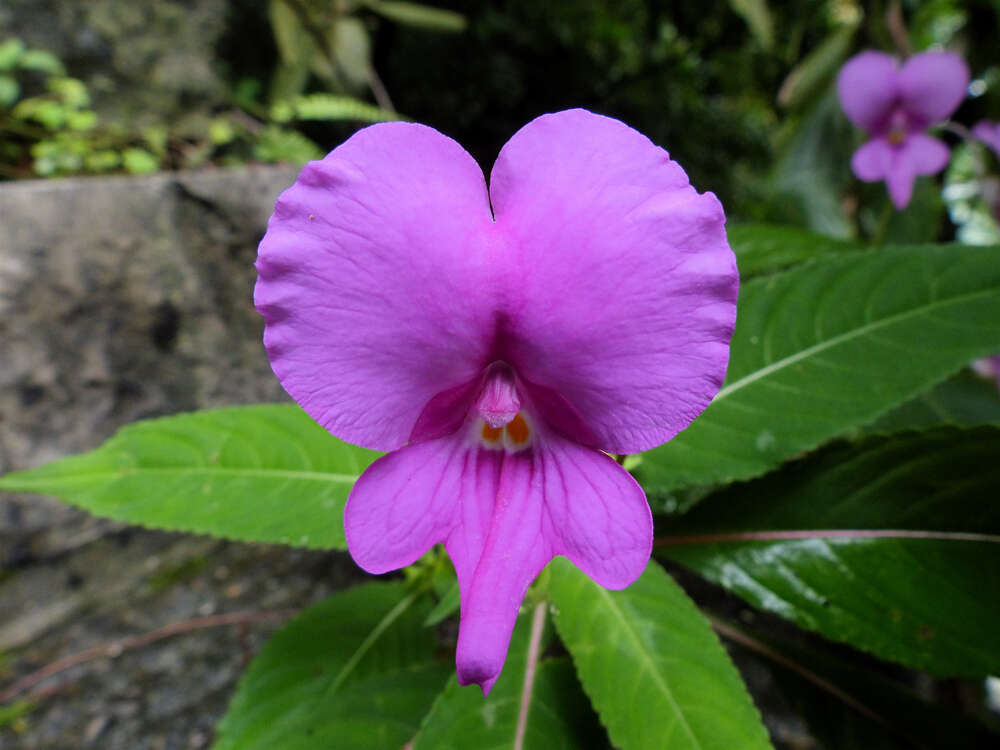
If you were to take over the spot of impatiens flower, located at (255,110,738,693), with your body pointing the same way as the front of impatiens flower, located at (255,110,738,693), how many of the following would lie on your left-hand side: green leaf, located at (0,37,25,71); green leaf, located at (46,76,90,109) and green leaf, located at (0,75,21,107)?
0

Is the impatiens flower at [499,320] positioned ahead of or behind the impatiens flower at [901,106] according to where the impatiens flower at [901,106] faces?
ahead

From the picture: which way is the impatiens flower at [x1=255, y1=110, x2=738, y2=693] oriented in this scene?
toward the camera

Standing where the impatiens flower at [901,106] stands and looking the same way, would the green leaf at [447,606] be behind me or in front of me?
in front

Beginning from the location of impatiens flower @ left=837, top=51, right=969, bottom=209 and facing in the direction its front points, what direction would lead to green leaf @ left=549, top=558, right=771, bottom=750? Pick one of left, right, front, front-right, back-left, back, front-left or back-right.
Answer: front

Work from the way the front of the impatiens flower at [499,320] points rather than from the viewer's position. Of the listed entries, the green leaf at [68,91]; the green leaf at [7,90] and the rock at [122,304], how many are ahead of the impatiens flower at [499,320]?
0

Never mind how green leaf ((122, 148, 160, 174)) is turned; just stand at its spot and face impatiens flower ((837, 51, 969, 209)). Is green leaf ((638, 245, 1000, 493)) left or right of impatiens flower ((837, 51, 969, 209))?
right

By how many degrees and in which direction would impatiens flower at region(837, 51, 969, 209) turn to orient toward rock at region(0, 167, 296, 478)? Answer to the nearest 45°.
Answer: approximately 45° to its right

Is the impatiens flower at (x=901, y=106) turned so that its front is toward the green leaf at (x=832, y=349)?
yes

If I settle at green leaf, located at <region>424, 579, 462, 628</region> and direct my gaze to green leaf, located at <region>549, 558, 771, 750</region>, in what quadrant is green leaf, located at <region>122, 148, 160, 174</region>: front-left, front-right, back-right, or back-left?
back-left

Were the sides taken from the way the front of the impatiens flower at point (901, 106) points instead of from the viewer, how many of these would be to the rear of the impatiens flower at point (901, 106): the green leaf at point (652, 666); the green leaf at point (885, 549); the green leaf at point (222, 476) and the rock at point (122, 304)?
0

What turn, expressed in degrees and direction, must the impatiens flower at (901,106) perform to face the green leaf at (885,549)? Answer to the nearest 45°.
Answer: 0° — it already faces it

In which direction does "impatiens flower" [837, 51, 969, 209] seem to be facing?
toward the camera

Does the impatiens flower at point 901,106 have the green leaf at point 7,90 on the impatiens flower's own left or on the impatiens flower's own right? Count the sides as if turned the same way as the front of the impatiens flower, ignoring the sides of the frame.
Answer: on the impatiens flower's own right

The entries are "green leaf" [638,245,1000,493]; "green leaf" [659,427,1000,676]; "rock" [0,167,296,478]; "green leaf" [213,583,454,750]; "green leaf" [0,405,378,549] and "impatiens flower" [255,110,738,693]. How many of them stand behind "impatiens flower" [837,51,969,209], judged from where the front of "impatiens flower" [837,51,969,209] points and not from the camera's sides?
0

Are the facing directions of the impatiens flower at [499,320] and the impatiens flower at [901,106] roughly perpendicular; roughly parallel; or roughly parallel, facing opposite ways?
roughly parallel
